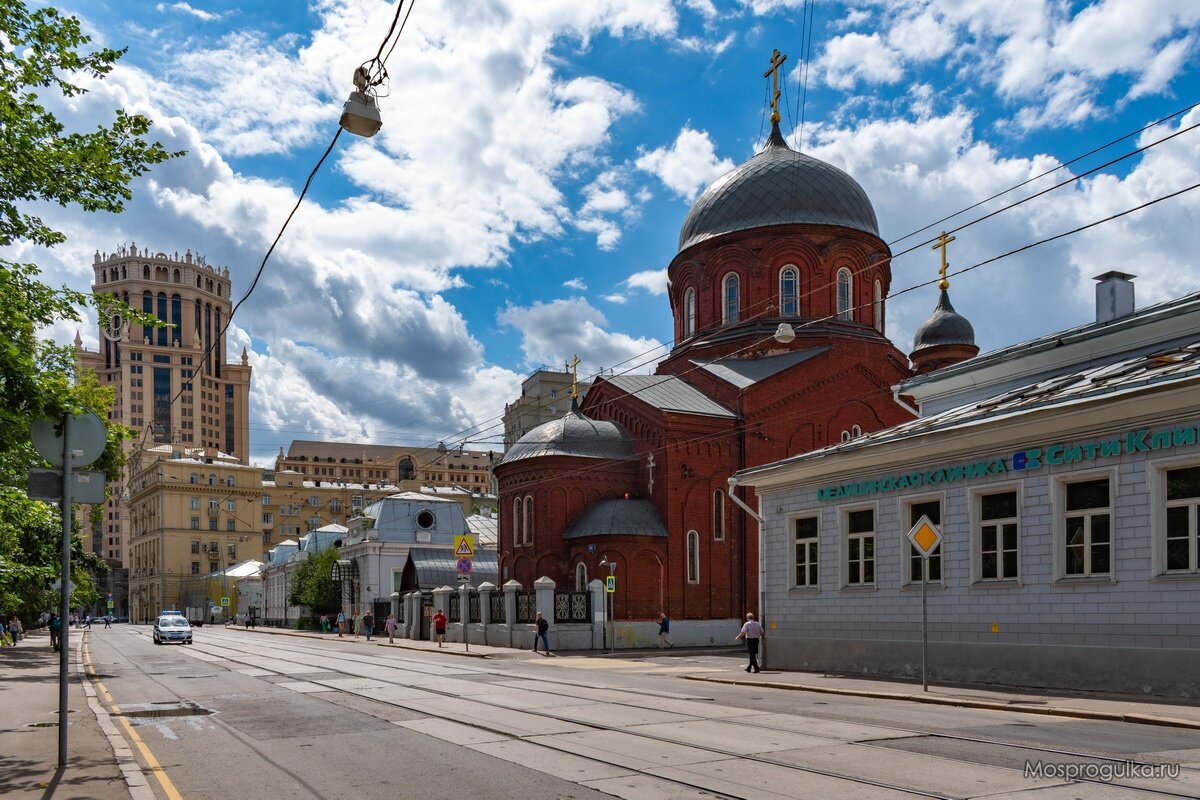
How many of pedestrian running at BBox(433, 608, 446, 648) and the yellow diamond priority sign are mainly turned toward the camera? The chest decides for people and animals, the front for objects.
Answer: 2

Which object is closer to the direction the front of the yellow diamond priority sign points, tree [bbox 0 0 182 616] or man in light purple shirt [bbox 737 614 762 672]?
the tree

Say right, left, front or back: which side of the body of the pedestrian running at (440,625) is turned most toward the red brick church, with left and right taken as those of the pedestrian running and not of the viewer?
left

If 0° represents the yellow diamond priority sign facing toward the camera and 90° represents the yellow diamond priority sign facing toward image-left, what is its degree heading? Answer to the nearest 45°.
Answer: approximately 0°

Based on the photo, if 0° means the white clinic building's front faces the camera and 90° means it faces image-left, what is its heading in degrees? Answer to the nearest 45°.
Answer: approximately 45°

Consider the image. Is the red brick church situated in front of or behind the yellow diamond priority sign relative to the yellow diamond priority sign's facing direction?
behind

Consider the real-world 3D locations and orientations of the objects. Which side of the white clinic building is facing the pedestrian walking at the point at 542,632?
right

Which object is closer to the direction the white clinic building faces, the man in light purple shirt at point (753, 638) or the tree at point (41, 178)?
the tree

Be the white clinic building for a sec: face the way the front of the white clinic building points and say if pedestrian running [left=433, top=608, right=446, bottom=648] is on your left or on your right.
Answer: on your right
